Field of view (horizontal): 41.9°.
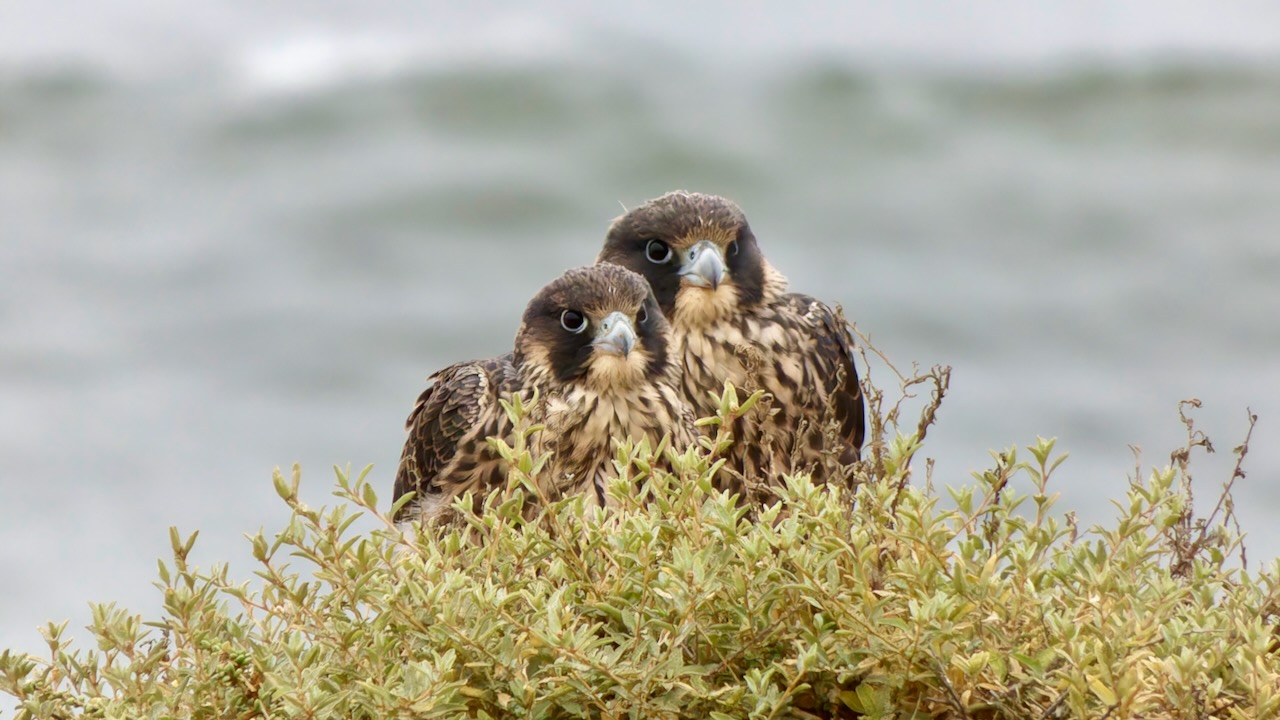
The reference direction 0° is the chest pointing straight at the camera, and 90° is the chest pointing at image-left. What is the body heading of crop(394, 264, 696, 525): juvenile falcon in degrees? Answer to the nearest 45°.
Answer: approximately 315°
